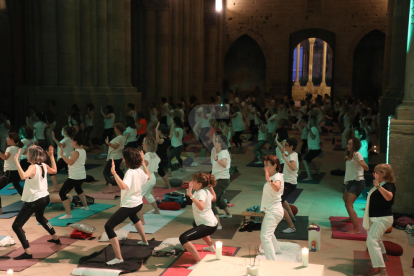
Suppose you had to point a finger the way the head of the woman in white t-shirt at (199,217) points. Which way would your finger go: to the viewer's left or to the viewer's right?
to the viewer's left

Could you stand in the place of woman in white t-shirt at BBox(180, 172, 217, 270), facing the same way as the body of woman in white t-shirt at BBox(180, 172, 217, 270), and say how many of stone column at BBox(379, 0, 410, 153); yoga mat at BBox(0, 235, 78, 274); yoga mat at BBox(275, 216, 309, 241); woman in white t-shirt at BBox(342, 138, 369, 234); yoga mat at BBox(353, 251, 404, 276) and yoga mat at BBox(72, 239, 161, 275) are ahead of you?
2

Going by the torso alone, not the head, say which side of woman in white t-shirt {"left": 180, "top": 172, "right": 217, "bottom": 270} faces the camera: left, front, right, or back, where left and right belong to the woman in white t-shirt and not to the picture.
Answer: left

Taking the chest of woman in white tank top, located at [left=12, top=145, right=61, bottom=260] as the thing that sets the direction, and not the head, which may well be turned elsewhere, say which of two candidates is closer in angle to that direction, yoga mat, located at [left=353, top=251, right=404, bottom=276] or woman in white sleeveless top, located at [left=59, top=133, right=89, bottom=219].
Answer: the woman in white sleeveless top

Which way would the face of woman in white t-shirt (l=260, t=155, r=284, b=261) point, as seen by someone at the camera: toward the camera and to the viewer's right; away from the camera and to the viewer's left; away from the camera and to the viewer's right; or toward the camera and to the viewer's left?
toward the camera and to the viewer's left

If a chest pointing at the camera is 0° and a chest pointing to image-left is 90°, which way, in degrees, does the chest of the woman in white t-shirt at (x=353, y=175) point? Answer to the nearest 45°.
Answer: approximately 90°

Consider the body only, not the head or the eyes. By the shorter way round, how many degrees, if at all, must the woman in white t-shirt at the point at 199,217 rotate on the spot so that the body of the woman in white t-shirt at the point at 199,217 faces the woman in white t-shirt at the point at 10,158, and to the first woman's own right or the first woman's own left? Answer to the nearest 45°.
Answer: approximately 45° to the first woman's own right

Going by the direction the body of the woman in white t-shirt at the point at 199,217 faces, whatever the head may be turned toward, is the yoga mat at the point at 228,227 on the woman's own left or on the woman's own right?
on the woman's own right
